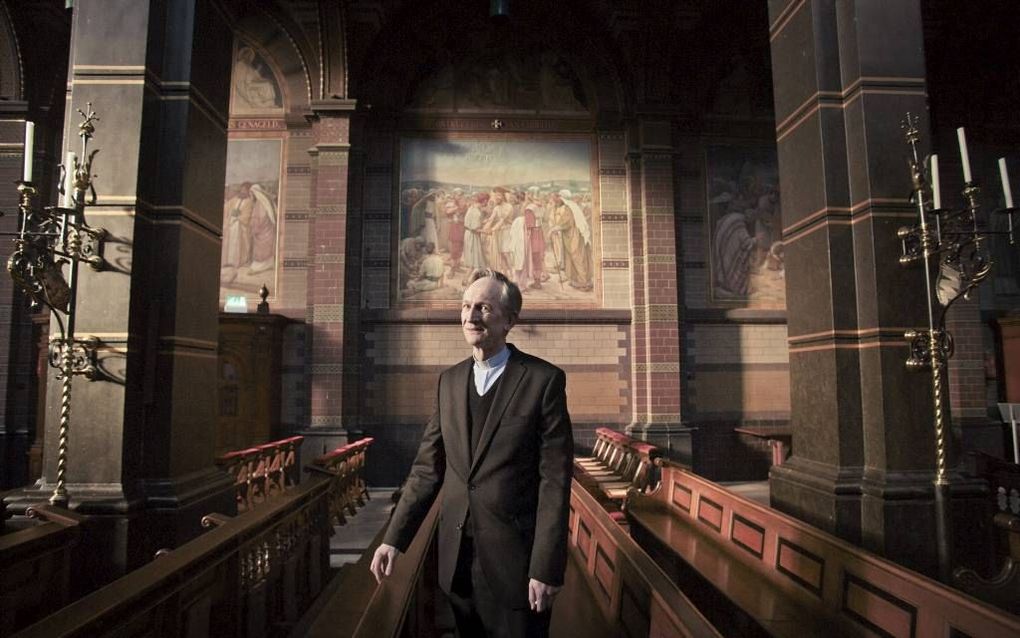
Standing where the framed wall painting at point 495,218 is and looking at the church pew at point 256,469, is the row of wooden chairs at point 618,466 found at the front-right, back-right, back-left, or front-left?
front-left

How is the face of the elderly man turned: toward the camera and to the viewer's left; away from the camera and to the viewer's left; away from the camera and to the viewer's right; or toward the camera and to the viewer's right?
toward the camera and to the viewer's left

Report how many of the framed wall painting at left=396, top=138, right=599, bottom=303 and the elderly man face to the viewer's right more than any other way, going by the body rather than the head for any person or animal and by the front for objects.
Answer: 0

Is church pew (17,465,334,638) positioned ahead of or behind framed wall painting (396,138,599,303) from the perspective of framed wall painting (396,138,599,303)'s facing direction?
ahead

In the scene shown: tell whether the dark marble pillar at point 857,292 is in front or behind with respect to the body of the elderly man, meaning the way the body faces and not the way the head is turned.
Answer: behind

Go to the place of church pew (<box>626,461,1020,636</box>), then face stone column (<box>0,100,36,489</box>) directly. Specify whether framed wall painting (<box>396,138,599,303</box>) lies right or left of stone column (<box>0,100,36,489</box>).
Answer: right

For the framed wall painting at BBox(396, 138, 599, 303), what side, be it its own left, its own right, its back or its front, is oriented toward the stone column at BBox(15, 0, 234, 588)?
front

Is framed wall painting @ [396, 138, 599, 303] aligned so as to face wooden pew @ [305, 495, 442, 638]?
yes

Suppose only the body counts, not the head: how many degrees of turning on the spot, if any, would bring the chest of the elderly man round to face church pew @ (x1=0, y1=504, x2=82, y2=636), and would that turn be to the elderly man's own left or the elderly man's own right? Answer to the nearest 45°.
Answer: approximately 90° to the elderly man's own right

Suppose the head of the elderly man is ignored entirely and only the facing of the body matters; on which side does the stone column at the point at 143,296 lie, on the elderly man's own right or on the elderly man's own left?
on the elderly man's own right

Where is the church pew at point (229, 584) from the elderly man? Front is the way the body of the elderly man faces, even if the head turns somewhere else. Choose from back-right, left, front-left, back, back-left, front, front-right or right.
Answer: right

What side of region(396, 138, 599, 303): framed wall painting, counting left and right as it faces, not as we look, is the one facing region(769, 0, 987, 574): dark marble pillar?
front

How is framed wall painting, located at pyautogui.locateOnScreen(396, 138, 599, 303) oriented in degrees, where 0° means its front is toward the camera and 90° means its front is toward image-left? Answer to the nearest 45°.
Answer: approximately 0°

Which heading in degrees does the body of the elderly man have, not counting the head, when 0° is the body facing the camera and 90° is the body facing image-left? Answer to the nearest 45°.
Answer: approximately 45°
